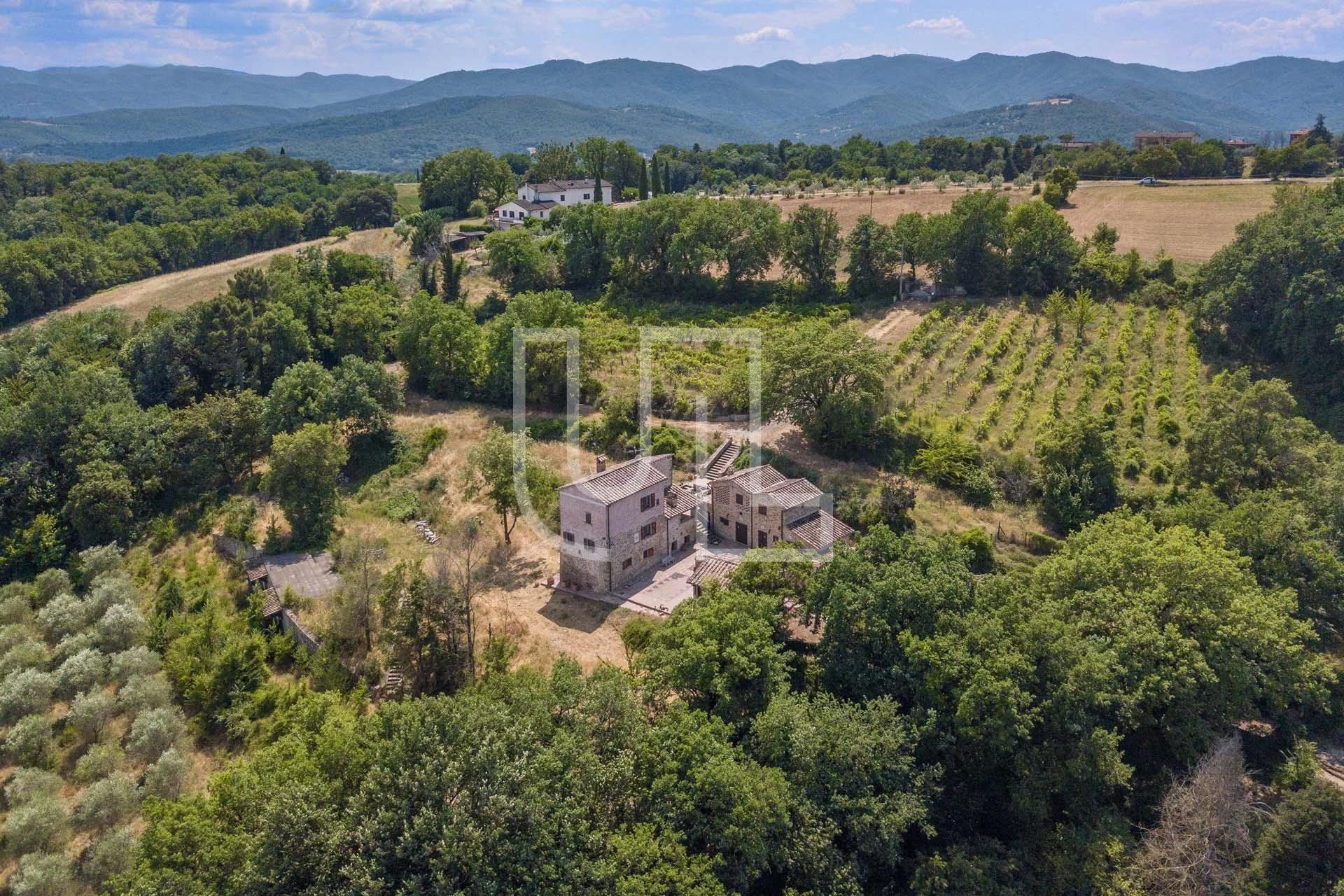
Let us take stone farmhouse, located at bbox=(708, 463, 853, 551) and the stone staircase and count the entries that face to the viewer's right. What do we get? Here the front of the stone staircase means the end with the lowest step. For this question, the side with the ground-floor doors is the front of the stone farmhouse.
0

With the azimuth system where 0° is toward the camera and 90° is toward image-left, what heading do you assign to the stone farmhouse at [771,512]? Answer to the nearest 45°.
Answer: approximately 45°

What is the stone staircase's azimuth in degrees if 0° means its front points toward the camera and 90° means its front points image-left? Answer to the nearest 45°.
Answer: approximately 45°

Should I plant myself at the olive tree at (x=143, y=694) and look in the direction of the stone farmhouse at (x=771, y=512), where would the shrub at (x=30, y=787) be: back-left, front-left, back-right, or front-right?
back-right

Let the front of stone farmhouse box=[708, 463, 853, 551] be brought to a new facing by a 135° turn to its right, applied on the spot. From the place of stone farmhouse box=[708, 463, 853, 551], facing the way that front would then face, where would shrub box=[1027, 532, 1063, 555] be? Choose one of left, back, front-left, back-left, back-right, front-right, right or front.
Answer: right

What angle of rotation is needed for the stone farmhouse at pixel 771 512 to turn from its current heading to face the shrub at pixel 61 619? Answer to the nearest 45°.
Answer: approximately 45° to its right
